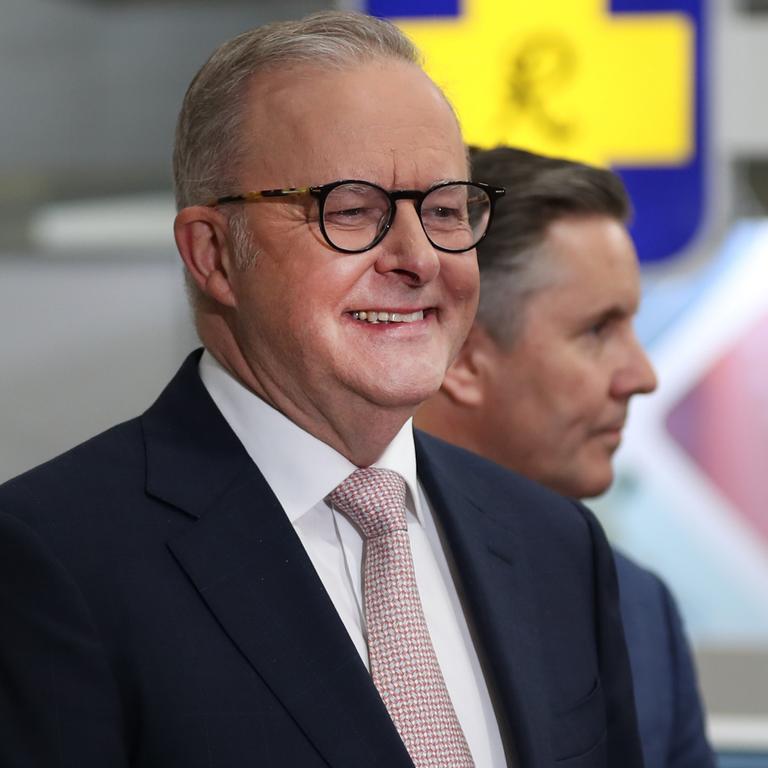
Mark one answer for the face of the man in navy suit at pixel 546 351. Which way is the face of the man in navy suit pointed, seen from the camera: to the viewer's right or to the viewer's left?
to the viewer's right

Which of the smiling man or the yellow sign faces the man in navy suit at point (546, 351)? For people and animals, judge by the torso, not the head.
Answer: the yellow sign

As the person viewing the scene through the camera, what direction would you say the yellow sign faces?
facing the viewer

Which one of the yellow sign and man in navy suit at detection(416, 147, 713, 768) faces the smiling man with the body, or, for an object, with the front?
the yellow sign

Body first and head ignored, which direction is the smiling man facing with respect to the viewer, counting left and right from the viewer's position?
facing the viewer and to the right of the viewer

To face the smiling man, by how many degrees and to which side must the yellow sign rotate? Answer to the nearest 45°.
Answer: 0° — it already faces them

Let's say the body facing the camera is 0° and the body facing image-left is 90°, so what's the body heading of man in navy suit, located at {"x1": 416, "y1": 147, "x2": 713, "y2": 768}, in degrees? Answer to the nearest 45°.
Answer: approximately 270°

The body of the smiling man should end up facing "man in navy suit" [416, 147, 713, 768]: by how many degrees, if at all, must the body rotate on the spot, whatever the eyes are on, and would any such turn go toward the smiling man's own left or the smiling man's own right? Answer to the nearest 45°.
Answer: approximately 90° to the smiling man's own left

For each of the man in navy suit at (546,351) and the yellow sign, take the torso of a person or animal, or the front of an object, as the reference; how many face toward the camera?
1

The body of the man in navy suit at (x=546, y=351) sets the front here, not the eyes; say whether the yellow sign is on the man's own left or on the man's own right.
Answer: on the man's own left

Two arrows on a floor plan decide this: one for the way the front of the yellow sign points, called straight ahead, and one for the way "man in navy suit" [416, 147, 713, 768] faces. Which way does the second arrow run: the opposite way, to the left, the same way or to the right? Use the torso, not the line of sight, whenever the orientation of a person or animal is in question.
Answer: to the left

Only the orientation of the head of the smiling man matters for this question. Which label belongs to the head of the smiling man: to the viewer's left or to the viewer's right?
to the viewer's right
